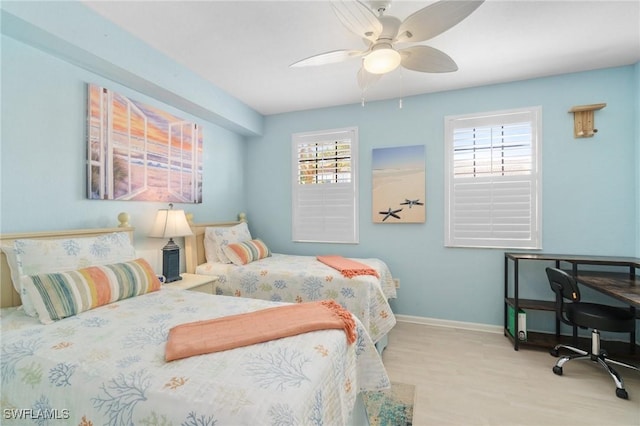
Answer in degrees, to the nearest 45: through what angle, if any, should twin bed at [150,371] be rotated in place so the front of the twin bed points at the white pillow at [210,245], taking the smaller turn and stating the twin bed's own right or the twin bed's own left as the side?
approximately 135° to the twin bed's own left

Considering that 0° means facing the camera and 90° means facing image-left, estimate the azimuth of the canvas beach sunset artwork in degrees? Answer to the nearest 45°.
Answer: approximately 315°

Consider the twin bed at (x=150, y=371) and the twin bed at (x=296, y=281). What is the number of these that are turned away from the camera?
0

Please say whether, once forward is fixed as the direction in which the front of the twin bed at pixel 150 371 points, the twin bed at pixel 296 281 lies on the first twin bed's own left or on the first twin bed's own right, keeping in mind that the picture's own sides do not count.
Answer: on the first twin bed's own left

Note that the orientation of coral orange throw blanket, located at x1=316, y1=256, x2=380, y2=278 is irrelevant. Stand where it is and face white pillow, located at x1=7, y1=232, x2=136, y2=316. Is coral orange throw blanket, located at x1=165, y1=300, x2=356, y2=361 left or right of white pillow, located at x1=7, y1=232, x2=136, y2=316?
left

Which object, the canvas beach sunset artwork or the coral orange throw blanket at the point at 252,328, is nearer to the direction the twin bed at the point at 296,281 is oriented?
the coral orange throw blanket

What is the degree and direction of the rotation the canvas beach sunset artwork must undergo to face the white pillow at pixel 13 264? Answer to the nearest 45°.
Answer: approximately 90° to its right

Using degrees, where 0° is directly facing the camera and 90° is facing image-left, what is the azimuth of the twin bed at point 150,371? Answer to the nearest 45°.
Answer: approximately 315°
